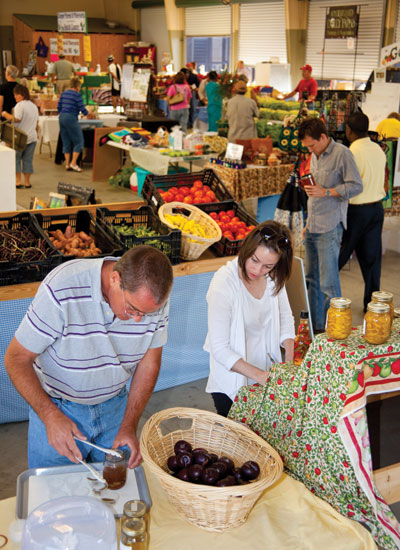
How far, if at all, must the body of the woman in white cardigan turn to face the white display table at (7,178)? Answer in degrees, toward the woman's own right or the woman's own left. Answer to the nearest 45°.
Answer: approximately 180°

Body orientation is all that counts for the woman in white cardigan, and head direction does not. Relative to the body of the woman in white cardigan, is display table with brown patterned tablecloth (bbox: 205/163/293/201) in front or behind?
behind

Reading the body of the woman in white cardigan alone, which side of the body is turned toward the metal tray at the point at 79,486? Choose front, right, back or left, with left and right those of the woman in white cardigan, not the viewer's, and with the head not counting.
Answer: right

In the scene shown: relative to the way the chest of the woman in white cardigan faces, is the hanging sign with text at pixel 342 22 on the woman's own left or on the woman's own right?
on the woman's own left

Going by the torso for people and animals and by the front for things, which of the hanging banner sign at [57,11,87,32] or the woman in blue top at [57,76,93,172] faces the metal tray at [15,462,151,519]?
the hanging banner sign

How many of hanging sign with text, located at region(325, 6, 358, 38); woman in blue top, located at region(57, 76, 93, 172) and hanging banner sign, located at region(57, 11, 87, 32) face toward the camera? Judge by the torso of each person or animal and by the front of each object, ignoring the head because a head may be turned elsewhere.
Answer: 2

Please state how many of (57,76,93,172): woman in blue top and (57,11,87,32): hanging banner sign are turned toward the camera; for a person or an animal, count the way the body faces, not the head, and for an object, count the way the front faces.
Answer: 1
